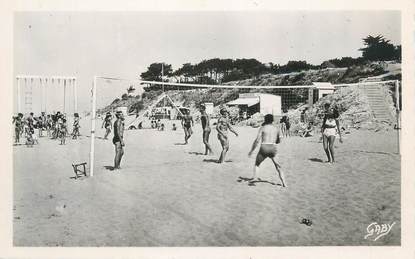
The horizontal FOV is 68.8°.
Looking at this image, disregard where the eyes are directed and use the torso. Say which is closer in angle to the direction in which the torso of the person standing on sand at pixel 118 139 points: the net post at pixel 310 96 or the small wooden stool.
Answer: the net post

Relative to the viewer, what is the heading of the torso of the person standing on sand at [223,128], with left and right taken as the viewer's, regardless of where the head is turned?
facing the viewer and to the right of the viewer

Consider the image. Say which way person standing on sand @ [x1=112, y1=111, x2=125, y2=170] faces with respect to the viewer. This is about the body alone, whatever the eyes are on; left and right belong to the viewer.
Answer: facing to the right of the viewer

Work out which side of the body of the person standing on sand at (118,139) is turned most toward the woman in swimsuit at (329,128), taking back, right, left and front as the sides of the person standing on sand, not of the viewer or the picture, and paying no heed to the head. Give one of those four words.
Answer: front

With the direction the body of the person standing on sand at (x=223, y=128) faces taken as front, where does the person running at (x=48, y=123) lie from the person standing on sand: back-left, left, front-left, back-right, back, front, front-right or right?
back-right

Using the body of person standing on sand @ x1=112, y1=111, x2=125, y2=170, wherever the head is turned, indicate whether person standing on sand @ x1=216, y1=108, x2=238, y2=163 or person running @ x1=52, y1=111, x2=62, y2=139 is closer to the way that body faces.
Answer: the person standing on sand
